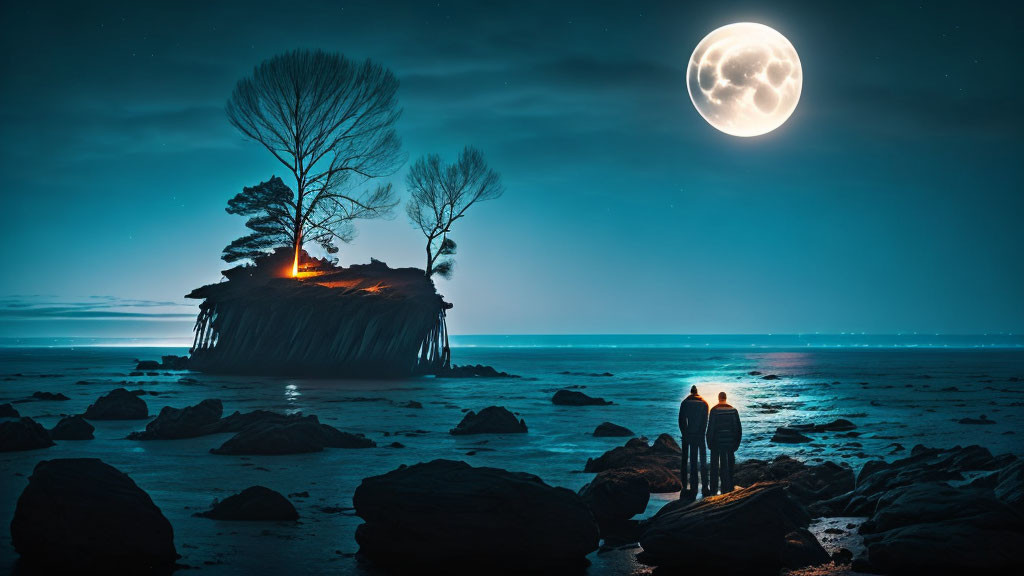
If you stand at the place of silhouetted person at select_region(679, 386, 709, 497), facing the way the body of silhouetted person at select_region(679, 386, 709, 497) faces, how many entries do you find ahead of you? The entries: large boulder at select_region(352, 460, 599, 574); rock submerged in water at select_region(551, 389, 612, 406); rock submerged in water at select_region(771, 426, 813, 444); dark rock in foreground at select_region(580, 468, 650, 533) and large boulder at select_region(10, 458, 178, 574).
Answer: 2

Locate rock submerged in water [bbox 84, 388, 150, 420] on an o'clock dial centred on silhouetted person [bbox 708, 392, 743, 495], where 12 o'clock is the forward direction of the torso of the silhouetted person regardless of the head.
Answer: The rock submerged in water is roughly at 10 o'clock from the silhouetted person.

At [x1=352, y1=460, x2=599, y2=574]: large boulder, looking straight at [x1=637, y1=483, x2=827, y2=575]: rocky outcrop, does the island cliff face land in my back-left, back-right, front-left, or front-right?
back-left

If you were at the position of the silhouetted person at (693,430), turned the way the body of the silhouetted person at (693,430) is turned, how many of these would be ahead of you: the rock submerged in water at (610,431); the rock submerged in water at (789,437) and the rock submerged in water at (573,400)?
3

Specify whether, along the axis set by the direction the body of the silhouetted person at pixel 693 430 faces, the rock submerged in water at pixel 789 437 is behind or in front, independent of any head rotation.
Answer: in front

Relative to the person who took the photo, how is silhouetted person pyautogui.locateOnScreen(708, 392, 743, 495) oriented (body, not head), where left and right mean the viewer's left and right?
facing away from the viewer

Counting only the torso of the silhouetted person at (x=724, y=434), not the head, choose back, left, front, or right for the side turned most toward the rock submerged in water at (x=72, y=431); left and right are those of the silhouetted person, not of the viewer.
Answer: left

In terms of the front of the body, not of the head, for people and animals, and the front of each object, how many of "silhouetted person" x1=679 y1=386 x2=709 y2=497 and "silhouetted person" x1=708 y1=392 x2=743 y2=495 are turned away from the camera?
2

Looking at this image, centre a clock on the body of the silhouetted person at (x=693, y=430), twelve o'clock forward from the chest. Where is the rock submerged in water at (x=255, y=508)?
The rock submerged in water is roughly at 8 o'clock from the silhouetted person.

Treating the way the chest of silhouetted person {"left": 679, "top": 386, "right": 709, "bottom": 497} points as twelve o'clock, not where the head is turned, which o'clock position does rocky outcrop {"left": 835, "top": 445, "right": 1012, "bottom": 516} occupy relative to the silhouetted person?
The rocky outcrop is roughly at 2 o'clock from the silhouetted person.

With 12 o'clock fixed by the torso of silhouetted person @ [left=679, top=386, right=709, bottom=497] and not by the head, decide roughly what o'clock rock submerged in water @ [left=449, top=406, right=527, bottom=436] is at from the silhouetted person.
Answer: The rock submerged in water is roughly at 11 o'clock from the silhouetted person.

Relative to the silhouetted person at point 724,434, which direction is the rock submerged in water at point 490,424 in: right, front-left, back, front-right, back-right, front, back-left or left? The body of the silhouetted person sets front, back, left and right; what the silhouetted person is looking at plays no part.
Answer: front-left

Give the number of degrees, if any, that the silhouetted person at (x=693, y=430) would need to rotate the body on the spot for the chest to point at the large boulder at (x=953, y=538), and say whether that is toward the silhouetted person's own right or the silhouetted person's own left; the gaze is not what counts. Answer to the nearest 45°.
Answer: approximately 135° to the silhouetted person's own right

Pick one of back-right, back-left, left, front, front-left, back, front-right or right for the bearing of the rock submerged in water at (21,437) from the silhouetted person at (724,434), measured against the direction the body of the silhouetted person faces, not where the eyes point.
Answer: left

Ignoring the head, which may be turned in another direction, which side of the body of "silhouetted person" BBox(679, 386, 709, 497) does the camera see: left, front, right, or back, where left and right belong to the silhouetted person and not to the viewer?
back

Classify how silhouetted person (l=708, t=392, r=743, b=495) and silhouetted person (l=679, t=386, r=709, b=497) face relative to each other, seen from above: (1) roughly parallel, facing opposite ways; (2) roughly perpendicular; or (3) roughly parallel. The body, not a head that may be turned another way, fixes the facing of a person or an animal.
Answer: roughly parallel

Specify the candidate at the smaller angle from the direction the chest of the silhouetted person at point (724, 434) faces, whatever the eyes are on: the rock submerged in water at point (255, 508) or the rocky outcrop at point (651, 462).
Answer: the rocky outcrop

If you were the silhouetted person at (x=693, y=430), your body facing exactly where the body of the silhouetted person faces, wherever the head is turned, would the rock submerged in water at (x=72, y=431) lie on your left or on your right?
on your left
